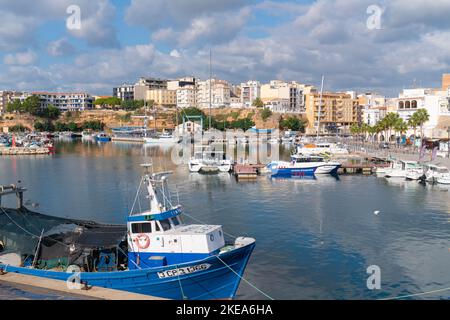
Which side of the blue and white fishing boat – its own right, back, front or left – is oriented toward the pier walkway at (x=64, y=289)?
right

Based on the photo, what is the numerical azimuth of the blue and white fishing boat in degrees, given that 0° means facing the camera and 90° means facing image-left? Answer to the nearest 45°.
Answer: approximately 315°
